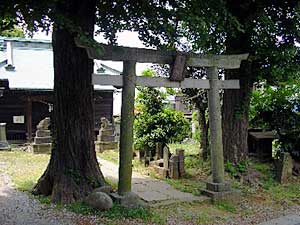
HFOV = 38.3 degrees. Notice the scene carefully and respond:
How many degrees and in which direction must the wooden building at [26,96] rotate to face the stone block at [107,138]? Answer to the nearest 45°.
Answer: approximately 45° to its left

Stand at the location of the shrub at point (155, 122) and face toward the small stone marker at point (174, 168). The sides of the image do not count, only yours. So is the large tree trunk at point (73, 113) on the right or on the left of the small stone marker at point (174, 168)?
right

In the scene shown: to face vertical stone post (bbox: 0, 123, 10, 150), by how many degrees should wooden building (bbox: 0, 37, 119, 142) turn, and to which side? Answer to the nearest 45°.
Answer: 0° — it already faces it

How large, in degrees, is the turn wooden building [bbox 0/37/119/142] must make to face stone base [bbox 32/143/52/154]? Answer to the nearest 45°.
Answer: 0° — it already faces it

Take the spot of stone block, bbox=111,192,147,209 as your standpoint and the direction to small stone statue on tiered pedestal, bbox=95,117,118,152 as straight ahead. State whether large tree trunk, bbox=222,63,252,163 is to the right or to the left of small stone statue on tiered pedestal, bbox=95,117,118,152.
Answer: right

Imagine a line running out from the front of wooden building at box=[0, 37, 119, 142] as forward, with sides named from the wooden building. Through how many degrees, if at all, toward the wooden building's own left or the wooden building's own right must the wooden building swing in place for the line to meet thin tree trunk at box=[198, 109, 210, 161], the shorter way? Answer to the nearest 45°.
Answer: approximately 45° to the wooden building's own left

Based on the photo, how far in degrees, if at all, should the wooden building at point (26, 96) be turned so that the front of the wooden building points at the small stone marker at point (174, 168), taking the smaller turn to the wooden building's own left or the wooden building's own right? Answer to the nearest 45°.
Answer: approximately 45° to the wooden building's own left

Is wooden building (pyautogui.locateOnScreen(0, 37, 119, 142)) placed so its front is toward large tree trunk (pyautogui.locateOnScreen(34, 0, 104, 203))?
yes

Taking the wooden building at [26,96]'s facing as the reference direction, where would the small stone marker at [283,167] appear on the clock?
The small stone marker is roughly at 11 o'clock from the wooden building.

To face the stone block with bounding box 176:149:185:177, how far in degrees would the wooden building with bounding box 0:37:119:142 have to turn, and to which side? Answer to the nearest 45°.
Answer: approximately 45° to its left

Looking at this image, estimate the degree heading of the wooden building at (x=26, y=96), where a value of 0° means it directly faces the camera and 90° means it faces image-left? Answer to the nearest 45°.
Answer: approximately 0°
